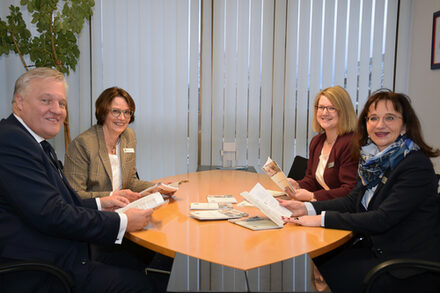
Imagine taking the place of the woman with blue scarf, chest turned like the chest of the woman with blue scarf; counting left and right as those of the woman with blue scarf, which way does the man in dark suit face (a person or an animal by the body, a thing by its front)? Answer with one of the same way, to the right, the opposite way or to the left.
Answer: the opposite way

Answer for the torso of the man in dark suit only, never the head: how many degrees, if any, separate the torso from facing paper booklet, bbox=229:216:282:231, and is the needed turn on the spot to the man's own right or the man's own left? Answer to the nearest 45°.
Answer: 0° — they already face it

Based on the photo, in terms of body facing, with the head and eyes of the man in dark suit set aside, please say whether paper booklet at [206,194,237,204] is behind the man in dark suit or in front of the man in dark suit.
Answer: in front

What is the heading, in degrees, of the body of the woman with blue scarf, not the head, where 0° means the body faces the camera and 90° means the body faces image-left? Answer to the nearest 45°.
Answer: approximately 45°

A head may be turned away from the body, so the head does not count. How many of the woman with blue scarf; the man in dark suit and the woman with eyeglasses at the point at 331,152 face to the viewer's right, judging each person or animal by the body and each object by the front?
1

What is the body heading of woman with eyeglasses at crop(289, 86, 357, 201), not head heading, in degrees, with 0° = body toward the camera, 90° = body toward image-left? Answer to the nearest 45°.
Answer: approximately 45°

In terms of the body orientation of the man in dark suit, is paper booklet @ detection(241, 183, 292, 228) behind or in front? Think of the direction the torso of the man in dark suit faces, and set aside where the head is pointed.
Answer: in front

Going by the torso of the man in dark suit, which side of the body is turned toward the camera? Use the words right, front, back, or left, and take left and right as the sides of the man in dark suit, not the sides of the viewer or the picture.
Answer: right

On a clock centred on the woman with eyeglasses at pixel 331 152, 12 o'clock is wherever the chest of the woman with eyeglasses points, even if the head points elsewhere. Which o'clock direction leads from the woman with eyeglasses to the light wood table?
The light wood table is roughly at 11 o'clock from the woman with eyeglasses.
